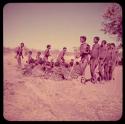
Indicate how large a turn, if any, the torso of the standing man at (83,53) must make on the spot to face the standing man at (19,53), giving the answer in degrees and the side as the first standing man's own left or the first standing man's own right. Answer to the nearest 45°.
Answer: approximately 45° to the first standing man's own right

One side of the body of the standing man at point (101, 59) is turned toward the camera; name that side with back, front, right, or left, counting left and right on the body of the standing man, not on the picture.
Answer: left

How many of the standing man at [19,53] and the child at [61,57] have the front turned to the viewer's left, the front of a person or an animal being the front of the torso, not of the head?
0

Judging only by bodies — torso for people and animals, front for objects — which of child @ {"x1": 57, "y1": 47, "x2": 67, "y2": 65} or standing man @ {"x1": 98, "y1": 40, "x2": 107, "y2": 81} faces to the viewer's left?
the standing man

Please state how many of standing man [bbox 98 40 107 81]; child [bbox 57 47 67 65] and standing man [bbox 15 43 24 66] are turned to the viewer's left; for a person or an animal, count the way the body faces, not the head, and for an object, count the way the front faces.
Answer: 1

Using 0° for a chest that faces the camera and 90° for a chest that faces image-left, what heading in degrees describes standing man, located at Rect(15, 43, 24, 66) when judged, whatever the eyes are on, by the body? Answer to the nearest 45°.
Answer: approximately 270°

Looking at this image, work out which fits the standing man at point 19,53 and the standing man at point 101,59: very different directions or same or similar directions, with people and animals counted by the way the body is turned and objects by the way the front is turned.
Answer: very different directions
